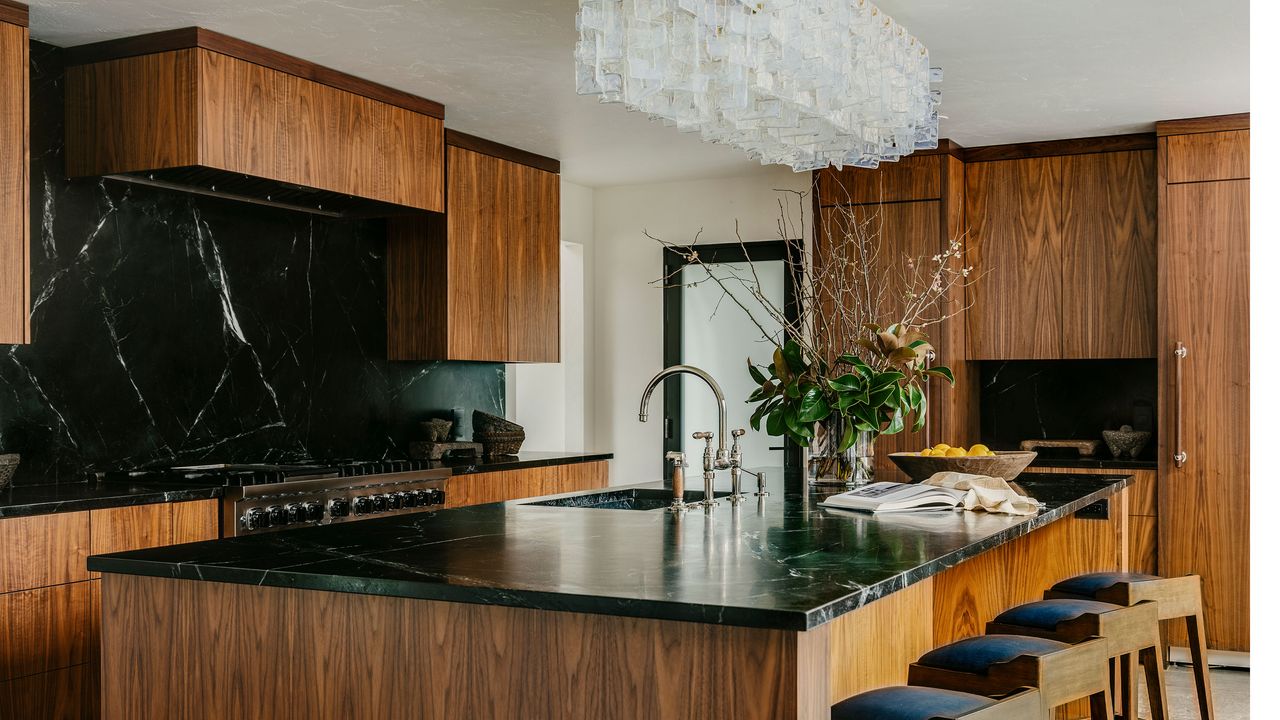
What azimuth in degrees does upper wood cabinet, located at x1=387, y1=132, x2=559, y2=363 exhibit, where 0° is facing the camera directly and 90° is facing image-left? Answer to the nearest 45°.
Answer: approximately 315°

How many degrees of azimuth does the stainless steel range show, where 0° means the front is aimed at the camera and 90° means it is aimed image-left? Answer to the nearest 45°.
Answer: approximately 315°

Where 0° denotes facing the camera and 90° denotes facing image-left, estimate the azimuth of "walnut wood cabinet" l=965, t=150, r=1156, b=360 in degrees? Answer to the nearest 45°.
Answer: approximately 0°

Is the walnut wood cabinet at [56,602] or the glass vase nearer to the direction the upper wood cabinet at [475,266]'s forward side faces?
the glass vase

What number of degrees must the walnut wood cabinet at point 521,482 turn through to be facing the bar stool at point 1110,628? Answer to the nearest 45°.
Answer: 0° — it already faces it

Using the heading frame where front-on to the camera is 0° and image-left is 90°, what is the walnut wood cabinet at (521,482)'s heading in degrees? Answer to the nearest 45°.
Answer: approximately 315°

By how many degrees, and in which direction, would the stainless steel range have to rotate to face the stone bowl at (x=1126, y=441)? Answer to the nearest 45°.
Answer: approximately 45° to its left

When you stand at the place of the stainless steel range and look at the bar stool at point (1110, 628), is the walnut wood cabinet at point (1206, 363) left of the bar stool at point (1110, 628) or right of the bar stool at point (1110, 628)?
left
